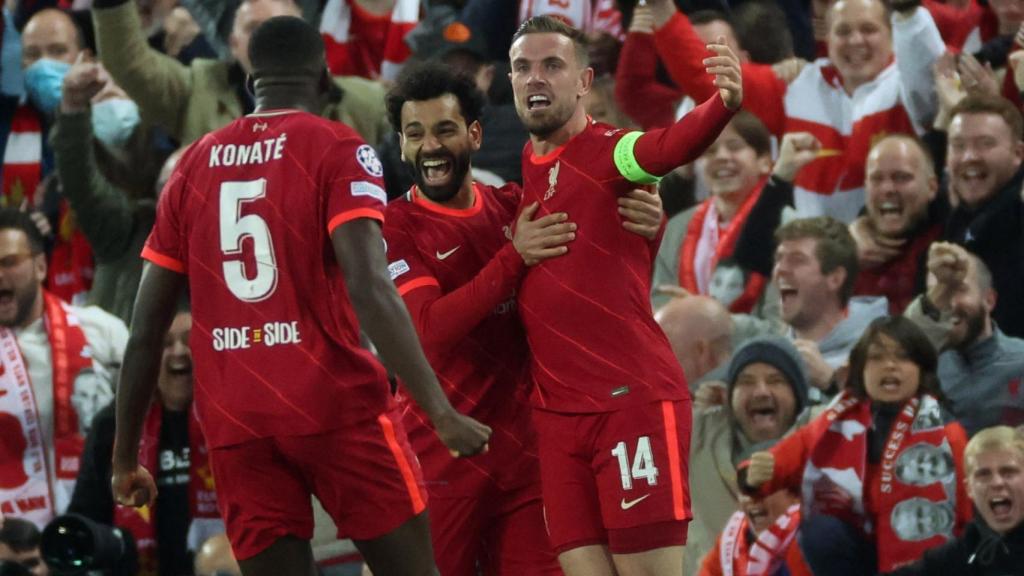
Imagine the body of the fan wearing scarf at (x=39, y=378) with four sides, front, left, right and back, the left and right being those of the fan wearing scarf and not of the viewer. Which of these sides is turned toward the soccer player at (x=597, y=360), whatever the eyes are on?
left

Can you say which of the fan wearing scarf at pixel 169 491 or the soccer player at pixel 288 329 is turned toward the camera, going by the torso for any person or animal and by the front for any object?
the fan wearing scarf

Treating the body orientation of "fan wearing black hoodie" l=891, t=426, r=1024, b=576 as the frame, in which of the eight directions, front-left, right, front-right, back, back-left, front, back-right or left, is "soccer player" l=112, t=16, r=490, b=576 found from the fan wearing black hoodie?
front-right

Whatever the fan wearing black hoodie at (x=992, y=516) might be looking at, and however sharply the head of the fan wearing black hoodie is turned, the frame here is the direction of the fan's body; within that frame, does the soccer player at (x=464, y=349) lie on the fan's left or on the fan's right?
on the fan's right

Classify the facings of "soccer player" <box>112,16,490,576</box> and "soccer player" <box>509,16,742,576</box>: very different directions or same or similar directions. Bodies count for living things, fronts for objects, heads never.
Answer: very different directions

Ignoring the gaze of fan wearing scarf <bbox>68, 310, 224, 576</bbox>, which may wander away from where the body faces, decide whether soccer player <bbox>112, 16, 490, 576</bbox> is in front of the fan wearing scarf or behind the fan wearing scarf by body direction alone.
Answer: in front

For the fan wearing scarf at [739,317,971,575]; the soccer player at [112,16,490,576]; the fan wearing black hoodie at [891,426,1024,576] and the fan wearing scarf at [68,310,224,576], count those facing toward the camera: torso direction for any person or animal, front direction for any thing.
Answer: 3

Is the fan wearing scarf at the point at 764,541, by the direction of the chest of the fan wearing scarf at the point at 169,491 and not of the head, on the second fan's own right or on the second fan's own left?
on the second fan's own left

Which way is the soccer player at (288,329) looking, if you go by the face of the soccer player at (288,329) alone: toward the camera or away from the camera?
away from the camera

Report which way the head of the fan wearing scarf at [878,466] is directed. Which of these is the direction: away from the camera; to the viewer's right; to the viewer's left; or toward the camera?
toward the camera

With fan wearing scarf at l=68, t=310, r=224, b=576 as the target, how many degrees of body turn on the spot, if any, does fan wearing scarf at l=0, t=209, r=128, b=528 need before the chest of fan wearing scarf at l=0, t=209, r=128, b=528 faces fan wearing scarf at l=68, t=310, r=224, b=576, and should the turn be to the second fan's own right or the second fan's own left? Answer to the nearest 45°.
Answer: approximately 90° to the second fan's own left

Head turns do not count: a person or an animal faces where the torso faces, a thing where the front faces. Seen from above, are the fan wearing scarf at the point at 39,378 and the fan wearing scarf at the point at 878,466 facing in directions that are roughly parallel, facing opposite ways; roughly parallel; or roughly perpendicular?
roughly parallel

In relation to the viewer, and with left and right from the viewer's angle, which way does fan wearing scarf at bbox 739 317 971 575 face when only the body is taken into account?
facing the viewer

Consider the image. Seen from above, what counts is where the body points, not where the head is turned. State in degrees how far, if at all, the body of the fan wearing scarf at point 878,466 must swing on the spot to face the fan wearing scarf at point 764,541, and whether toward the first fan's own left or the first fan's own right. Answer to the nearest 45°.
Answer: approximately 90° to the first fan's own right
